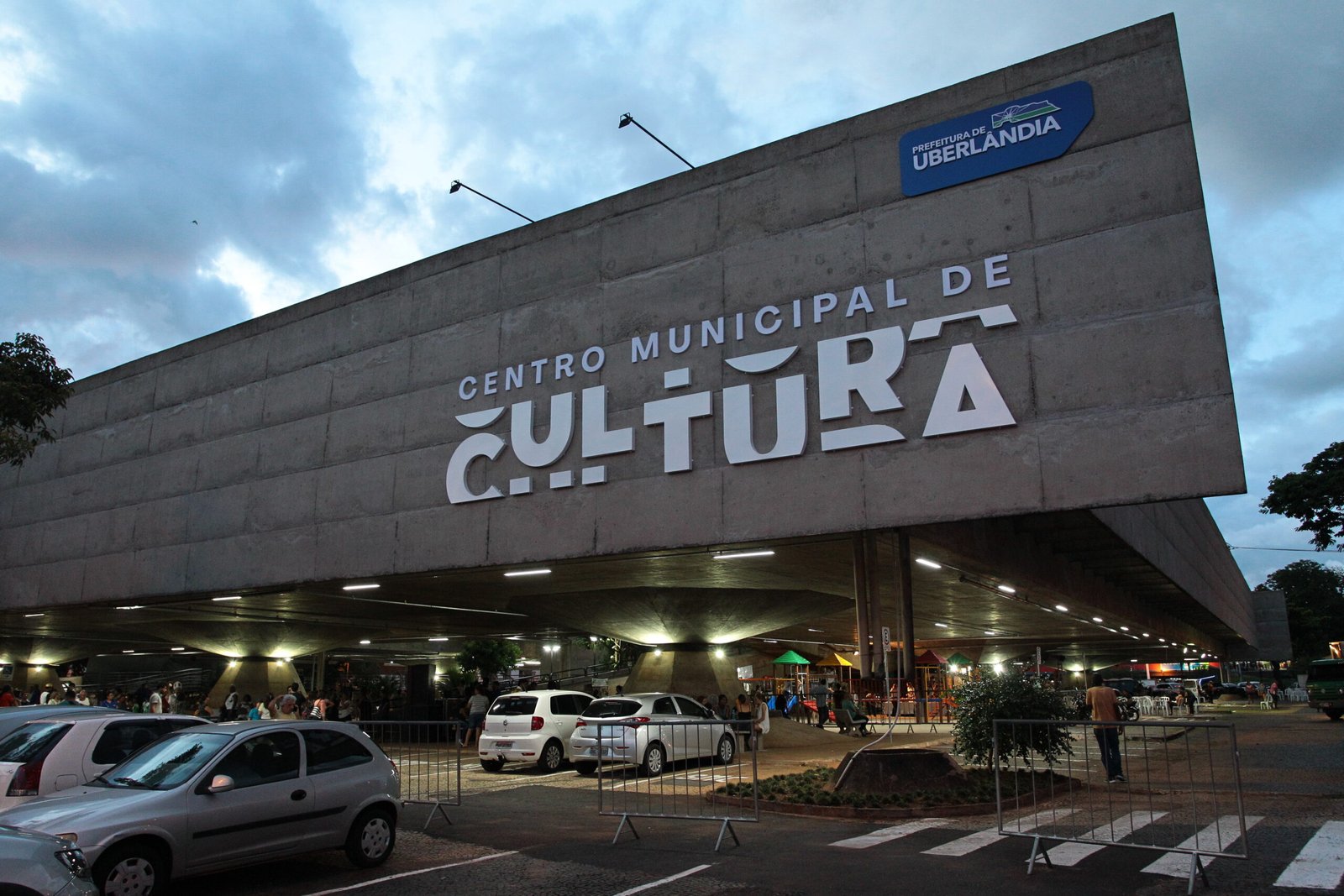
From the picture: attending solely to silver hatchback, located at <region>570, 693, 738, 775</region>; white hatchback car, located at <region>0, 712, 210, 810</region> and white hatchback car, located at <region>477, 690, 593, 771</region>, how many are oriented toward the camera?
0

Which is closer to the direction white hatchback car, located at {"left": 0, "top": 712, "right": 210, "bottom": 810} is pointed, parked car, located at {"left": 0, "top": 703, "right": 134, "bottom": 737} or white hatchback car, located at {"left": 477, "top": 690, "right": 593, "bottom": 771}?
the white hatchback car

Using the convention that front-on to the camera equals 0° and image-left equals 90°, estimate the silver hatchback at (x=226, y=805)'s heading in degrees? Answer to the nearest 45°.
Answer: approximately 45°

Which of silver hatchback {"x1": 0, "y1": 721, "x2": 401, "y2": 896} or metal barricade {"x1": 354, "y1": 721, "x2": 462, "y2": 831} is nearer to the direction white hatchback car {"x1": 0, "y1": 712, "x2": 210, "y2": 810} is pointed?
the metal barricade

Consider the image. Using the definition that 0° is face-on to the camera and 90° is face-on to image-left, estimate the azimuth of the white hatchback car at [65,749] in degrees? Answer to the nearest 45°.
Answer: approximately 225°

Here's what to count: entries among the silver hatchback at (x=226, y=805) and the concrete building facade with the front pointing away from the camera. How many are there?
0

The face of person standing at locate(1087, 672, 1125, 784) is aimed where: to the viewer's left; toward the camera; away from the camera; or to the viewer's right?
away from the camera

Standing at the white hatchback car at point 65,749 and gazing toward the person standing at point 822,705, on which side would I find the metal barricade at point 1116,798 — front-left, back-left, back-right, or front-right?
front-right

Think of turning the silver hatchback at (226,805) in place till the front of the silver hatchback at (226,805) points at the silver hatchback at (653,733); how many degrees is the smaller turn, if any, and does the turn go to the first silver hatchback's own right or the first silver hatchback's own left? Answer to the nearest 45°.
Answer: approximately 180°

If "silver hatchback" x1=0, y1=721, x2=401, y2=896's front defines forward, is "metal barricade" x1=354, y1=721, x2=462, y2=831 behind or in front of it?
behind

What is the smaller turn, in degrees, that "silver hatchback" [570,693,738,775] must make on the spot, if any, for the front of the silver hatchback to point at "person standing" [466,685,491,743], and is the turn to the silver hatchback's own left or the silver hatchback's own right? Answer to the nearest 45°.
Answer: approximately 90° to the silver hatchback's own left

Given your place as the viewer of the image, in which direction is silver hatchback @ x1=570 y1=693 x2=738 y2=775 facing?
facing away from the viewer and to the right of the viewer

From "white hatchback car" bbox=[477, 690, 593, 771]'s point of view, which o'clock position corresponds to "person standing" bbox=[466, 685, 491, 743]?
The person standing is roughly at 10 o'clock from the white hatchback car.
